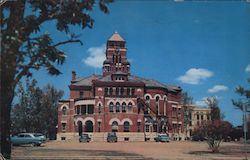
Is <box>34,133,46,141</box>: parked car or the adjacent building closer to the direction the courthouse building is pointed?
the parked car

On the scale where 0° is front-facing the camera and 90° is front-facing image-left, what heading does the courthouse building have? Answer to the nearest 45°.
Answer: approximately 0°

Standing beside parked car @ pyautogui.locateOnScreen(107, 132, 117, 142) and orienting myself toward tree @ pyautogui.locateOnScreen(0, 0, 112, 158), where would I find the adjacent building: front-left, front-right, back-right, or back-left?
back-left

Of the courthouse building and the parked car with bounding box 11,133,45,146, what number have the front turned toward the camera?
1

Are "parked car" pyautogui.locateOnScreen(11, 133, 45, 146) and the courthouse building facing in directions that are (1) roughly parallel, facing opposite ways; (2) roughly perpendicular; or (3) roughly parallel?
roughly perpendicular

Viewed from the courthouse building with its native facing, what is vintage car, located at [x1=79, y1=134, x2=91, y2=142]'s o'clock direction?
The vintage car is roughly at 2 o'clock from the courthouse building.

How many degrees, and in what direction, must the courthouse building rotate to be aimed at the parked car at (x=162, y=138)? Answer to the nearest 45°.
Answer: approximately 90° to its left

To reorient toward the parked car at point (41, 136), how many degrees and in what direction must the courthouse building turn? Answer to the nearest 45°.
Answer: approximately 45° to its right
